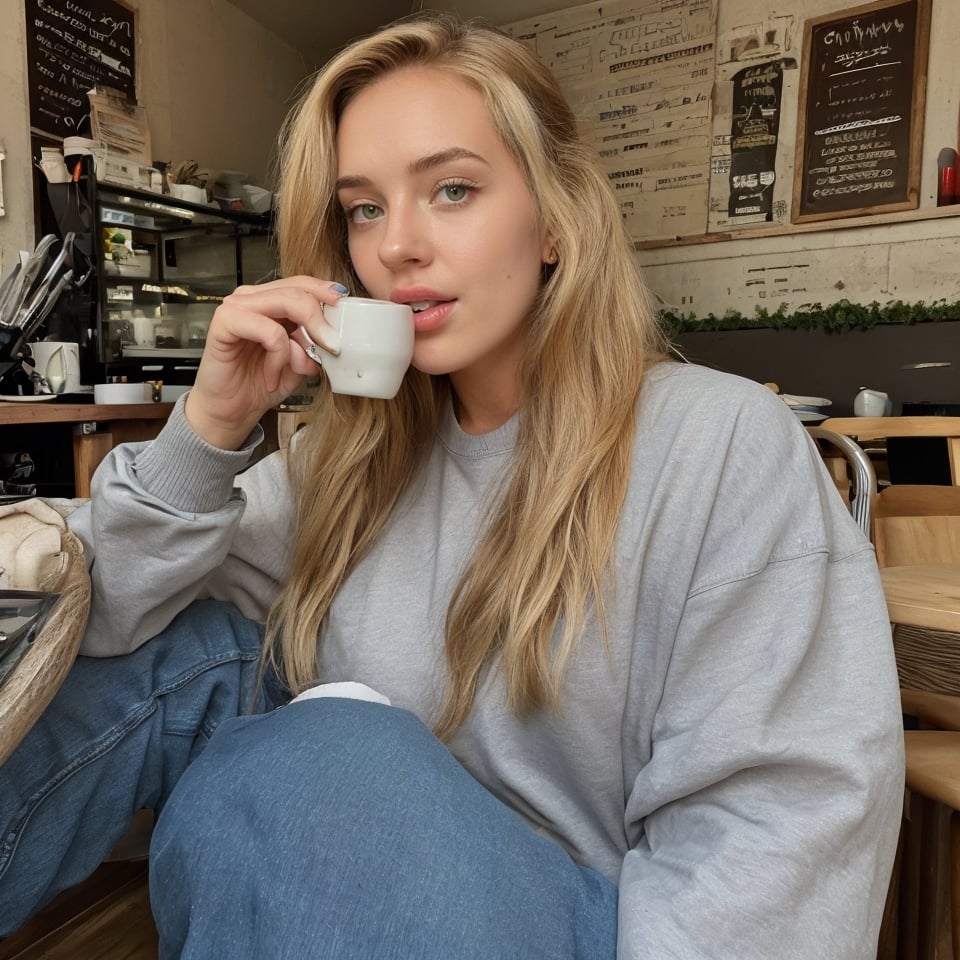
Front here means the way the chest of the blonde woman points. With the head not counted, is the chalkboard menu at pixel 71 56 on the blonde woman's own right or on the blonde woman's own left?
on the blonde woman's own right

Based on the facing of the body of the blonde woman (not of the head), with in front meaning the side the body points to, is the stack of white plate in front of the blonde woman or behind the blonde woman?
behind

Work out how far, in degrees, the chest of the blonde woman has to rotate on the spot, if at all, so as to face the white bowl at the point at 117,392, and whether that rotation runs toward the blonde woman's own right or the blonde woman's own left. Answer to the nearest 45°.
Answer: approximately 90° to the blonde woman's own right

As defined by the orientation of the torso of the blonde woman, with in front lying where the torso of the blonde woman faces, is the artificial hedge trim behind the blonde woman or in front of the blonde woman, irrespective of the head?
behind

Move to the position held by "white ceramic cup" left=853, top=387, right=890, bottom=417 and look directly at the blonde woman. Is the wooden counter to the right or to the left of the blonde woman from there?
right

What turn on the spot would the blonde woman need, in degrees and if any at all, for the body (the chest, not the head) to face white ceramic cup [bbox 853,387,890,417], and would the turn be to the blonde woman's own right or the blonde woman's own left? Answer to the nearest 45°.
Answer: approximately 180°

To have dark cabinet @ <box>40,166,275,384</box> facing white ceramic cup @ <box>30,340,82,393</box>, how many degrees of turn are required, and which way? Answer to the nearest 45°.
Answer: approximately 90° to its right

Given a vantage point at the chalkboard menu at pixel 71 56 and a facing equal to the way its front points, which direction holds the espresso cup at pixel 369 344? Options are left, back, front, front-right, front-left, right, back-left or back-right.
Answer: front-right

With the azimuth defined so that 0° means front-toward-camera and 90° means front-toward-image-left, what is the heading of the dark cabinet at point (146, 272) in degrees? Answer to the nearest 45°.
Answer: approximately 315°
